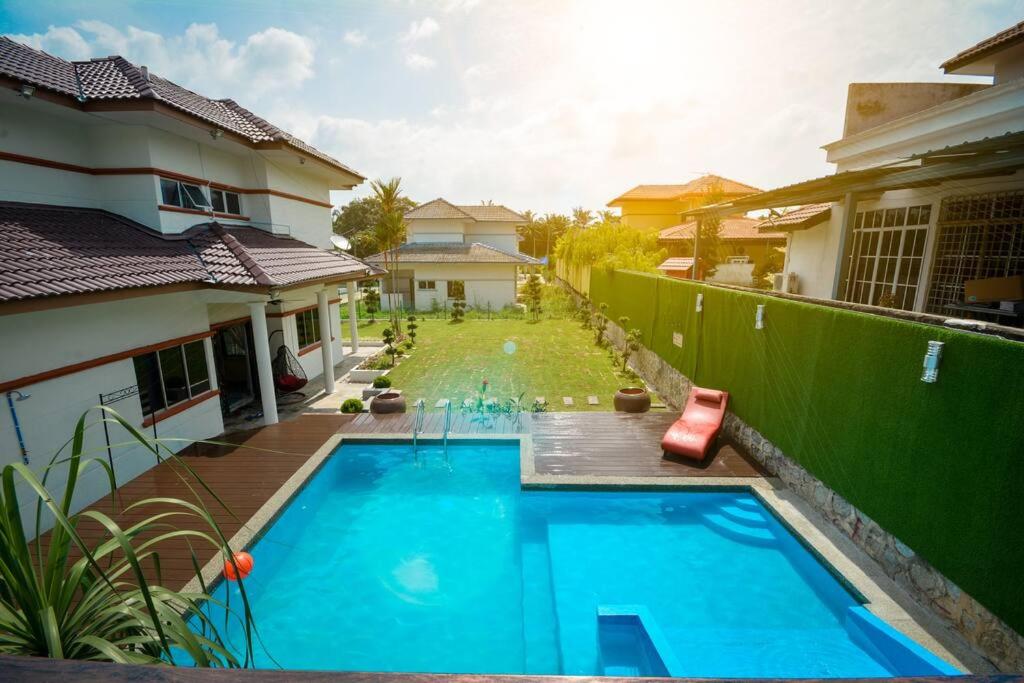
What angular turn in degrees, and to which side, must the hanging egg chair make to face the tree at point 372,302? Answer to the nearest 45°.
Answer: approximately 135° to its left

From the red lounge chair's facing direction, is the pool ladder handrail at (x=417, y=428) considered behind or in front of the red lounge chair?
in front

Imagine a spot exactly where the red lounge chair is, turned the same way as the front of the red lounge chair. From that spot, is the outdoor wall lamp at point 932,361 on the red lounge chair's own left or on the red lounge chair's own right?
on the red lounge chair's own left

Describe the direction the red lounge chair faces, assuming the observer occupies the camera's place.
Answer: facing the viewer and to the left of the viewer

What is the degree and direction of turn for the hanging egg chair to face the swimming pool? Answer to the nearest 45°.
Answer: approximately 45° to its right

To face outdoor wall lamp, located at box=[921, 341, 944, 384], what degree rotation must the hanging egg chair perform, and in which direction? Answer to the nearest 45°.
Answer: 0° — it already faces it

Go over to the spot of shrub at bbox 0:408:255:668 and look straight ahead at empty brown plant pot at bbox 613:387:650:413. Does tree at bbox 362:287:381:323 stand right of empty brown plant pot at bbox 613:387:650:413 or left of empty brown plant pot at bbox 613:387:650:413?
left

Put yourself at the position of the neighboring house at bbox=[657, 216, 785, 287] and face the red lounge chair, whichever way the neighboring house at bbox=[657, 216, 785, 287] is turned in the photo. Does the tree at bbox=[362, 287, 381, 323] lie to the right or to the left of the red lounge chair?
right

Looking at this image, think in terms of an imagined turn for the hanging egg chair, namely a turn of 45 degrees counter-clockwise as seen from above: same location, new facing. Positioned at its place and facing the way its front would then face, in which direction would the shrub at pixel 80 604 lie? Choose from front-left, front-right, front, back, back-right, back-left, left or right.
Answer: right

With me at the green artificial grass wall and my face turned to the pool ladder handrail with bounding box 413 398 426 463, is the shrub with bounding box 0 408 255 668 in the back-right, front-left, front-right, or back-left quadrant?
front-left

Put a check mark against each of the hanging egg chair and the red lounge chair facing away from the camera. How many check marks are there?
0

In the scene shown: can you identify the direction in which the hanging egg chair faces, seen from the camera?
facing the viewer and to the right of the viewer

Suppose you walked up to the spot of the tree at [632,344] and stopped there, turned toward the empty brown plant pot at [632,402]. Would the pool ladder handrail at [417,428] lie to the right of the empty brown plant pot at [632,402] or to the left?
right

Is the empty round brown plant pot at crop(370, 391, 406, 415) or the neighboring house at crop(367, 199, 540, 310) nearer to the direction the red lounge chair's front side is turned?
the empty round brown plant pot

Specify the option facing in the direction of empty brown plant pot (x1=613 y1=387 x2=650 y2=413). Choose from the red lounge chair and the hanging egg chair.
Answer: the hanging egg chair

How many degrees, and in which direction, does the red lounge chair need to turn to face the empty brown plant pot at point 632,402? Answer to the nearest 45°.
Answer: approximately 90° to its right

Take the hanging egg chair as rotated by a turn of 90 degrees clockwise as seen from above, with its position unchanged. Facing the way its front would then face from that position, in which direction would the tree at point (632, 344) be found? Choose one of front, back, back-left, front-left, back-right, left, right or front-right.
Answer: back-left

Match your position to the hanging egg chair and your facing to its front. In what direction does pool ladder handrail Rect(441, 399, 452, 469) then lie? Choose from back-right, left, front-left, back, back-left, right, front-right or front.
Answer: front

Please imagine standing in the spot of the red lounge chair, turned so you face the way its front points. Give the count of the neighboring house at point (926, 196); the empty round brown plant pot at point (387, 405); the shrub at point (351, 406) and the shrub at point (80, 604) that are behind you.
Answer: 1

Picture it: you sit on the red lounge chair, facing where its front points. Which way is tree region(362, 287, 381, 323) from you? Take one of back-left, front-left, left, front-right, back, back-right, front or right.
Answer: right

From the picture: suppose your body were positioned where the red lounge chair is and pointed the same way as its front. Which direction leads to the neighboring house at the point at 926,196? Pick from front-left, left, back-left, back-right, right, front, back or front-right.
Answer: back

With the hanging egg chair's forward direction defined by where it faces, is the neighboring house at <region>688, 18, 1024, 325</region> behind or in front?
in front
